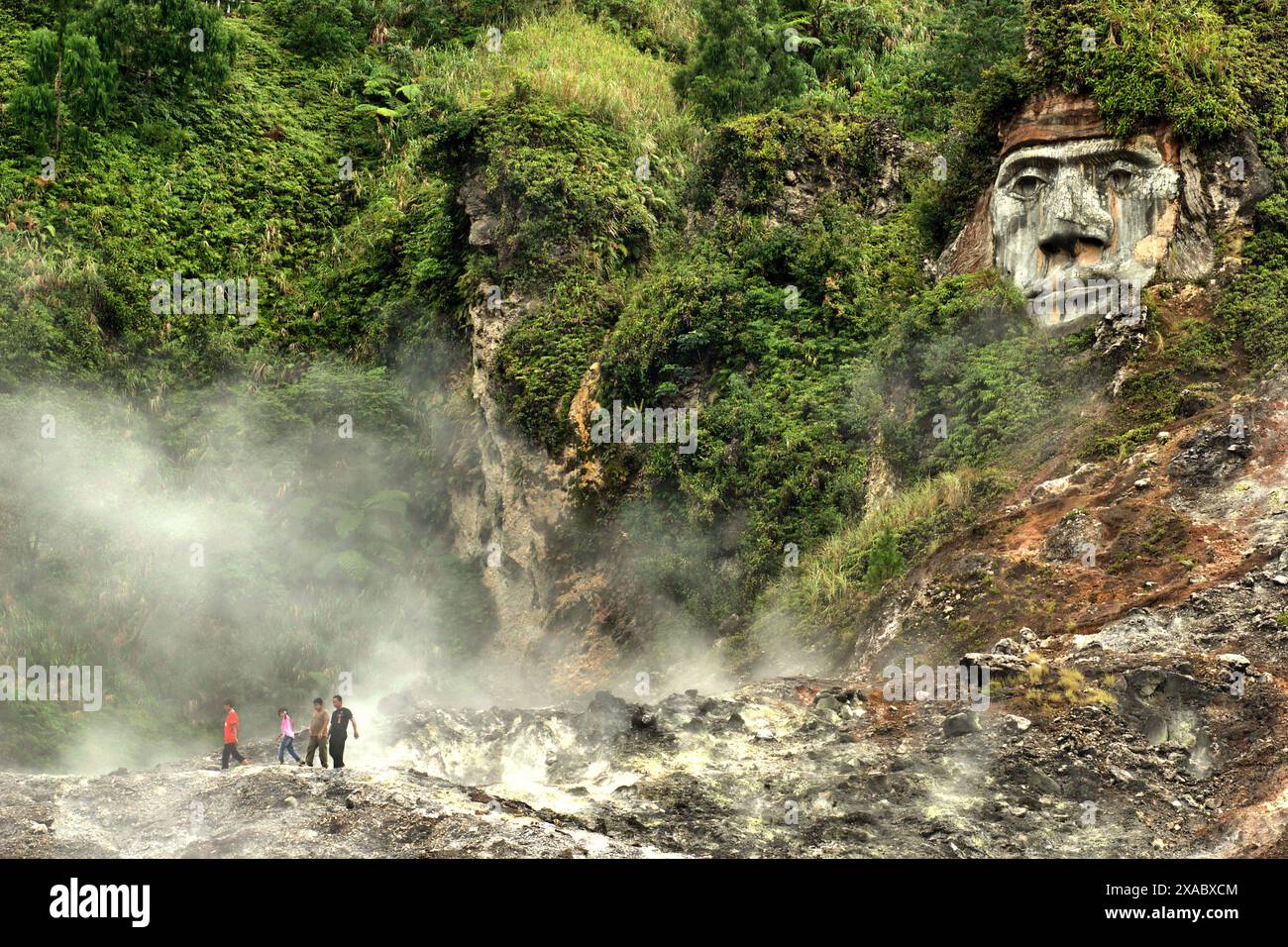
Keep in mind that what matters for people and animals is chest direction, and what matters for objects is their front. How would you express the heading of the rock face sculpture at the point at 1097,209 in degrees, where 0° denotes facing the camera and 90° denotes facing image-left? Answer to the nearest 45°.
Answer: approximately 0°

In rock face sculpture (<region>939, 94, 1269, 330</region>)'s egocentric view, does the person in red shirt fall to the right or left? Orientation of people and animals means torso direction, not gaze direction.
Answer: on its right

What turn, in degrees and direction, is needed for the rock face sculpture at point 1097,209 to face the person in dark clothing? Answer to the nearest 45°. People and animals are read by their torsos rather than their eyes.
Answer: approximately 45° to its right

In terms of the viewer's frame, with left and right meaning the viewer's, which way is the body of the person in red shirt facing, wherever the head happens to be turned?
facing to the left of the viewer

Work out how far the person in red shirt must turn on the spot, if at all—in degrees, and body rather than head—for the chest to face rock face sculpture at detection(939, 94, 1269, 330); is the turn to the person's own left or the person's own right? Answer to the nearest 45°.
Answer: approximately 180°

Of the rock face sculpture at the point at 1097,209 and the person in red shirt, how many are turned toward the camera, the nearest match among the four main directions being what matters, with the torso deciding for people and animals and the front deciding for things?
1
